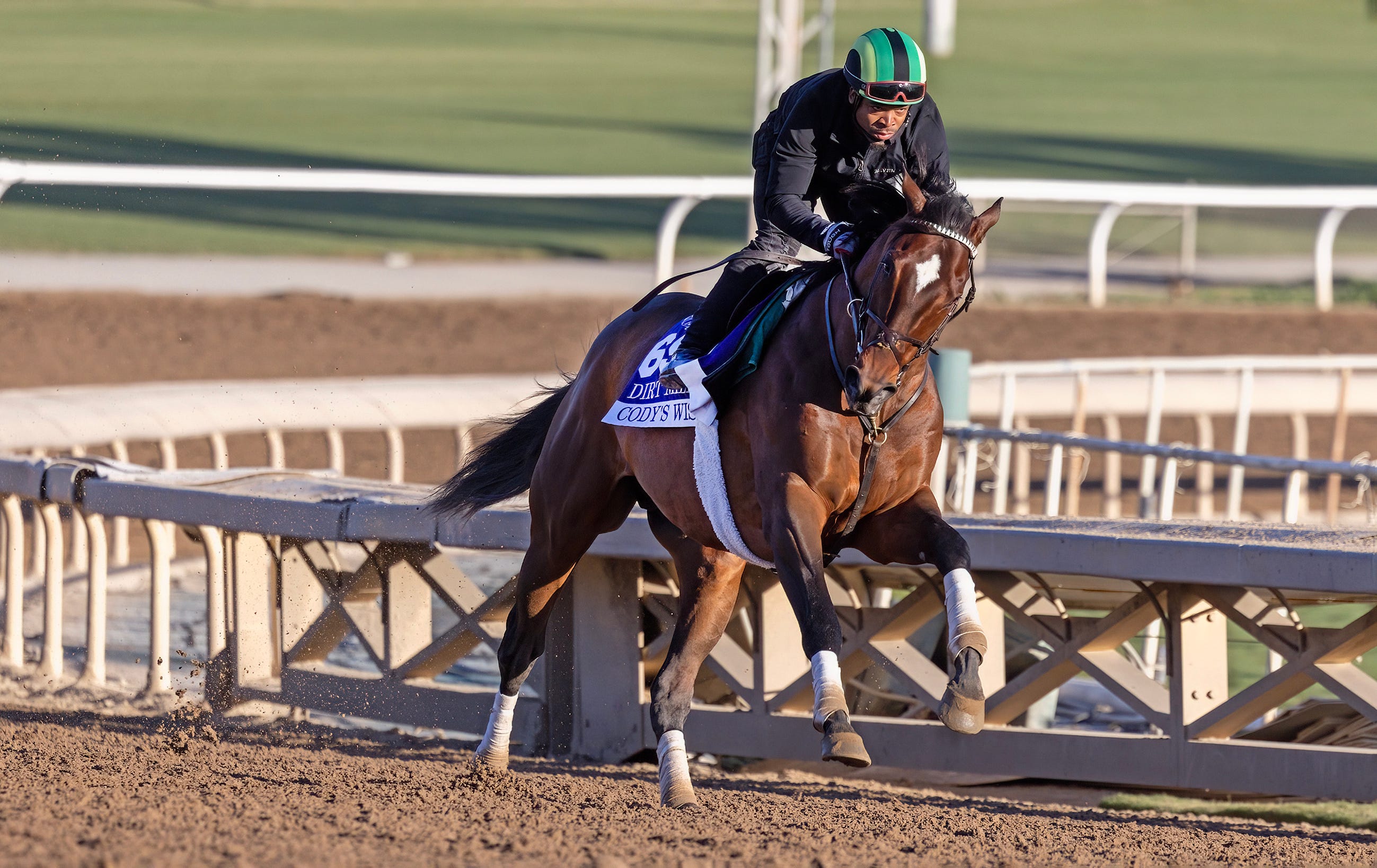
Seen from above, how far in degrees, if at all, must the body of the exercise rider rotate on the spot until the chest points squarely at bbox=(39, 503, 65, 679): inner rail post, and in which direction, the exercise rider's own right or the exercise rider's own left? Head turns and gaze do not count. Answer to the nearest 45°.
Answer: approximately 180°

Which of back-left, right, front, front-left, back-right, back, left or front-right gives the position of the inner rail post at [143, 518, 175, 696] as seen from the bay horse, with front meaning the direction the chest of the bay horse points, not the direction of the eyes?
back

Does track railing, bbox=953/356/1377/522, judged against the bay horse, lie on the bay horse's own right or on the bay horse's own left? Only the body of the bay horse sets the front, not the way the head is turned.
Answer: on the bay horse's own left

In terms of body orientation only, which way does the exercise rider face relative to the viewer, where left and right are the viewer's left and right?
facing the viewer and to the right of the viewer

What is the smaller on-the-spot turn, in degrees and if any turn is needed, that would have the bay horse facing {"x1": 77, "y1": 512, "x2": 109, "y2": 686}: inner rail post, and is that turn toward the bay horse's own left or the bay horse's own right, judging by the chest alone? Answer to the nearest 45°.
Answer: approximately 180°

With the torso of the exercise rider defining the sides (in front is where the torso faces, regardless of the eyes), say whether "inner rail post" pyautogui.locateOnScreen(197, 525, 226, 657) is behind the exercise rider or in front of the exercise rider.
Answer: behind

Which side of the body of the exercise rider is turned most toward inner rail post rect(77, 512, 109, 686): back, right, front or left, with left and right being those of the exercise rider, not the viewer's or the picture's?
back

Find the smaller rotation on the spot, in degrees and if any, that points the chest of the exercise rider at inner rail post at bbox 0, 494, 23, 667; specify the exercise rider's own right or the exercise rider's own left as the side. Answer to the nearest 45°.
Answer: approximately 180°
